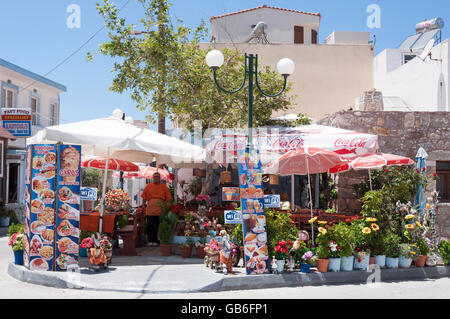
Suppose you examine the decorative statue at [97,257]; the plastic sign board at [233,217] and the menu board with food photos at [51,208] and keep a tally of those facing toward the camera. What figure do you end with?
3

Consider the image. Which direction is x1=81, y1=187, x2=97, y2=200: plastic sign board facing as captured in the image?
toward the camera

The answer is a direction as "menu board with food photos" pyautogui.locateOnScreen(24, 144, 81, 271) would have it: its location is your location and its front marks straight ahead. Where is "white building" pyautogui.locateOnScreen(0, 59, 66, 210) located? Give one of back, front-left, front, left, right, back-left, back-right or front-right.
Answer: back

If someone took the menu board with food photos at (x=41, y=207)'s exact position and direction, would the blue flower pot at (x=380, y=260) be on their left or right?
on their left

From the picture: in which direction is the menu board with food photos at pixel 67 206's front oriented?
toward the camera

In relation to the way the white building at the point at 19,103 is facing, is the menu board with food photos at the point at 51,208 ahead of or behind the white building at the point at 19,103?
ahead

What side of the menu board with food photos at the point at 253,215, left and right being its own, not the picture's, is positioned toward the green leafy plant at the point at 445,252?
left

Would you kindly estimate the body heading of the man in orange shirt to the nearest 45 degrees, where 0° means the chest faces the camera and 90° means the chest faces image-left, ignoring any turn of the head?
approximately 0°

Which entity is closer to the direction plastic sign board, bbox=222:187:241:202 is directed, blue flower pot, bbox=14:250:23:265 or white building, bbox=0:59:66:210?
the blue flower pot

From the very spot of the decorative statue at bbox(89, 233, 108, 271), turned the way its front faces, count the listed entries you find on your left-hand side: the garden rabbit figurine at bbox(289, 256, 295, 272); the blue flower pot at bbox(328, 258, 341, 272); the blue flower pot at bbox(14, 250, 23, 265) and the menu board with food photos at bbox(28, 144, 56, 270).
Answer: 2

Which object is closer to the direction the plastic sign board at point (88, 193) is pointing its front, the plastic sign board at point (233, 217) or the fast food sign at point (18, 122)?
the plastic sign board

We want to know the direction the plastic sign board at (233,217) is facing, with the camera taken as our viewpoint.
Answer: facing the viewer

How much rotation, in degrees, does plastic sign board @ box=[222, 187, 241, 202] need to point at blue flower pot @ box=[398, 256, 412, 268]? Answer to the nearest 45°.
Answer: approximately 90° to its left
